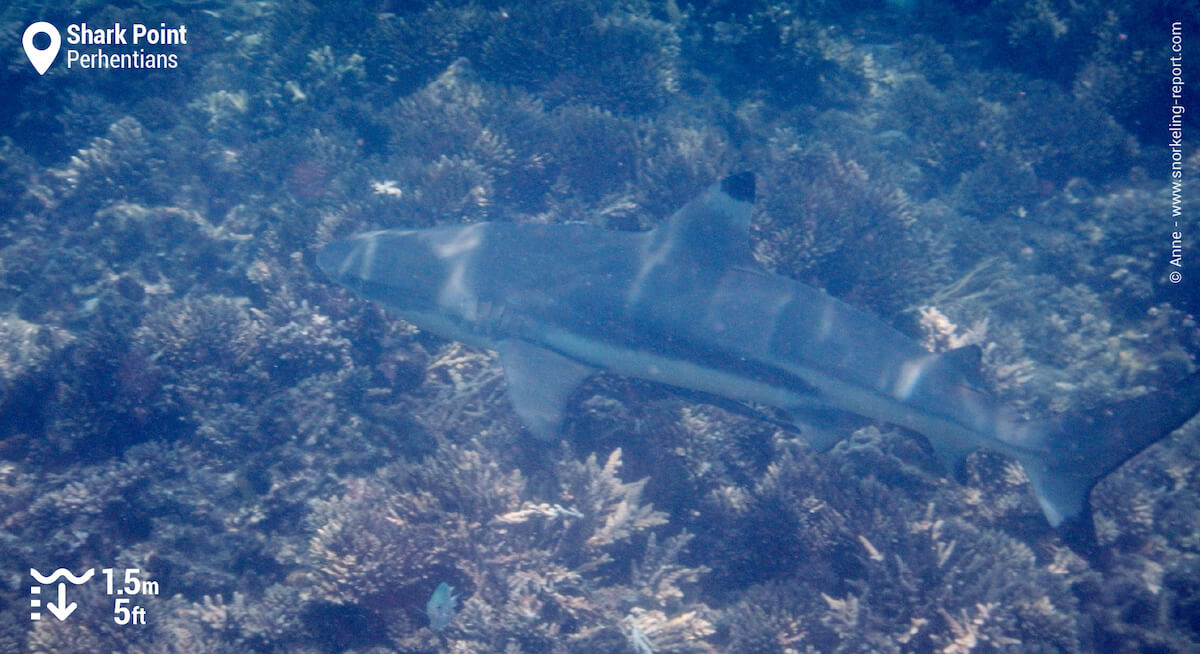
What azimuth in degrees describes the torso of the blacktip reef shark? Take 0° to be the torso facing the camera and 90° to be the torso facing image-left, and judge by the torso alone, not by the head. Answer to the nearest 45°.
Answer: approximately 90°

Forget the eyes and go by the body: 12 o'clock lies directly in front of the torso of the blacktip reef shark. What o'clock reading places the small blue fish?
The small blue fish is roughly at 10 o'clock from the blacktip reef shark.
